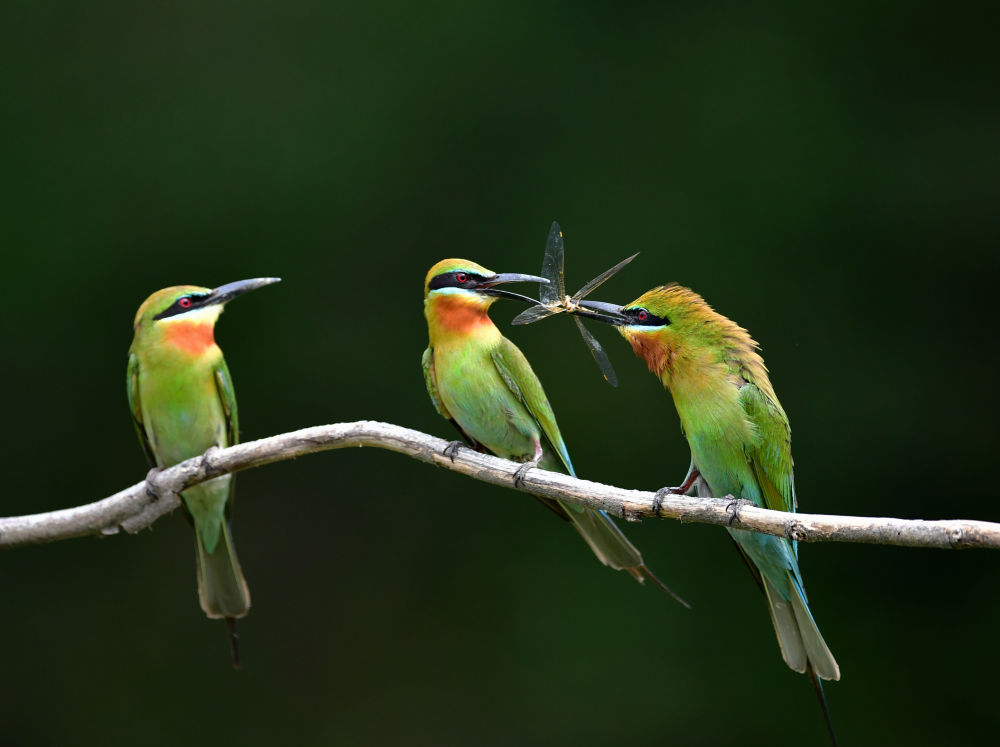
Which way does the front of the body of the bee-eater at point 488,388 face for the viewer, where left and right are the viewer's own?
facing the viewer and to the left of the viewer

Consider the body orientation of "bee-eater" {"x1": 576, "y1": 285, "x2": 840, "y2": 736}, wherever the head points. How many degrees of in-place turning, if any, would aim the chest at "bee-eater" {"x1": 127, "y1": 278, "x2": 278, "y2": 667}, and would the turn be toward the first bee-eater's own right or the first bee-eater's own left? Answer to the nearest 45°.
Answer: approximately 45° to the first bee-eater's own right

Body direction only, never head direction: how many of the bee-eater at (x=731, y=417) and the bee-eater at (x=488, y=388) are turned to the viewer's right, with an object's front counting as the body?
0

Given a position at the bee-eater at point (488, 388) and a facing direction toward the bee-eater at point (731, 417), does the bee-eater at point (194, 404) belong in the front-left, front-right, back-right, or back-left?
back-right
